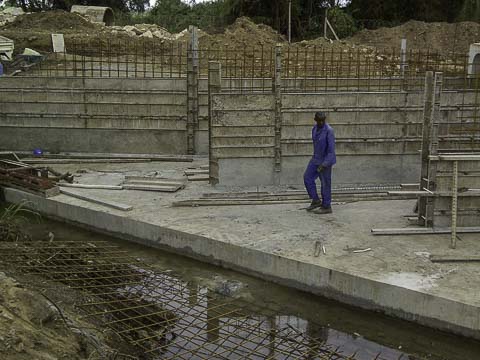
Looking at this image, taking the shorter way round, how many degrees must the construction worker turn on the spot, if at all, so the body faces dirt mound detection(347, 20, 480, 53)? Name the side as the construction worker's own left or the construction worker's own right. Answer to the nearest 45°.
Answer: approximately 135° to the construction worker's own right

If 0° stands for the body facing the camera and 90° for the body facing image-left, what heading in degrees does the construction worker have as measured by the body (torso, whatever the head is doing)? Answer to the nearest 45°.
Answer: approximately 45°

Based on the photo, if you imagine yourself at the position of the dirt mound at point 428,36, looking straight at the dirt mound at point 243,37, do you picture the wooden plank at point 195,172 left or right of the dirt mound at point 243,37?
left

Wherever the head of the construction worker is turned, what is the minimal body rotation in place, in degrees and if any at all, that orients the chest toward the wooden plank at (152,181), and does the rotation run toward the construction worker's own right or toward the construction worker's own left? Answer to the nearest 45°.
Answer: approximately 90° to the construction worker's own right

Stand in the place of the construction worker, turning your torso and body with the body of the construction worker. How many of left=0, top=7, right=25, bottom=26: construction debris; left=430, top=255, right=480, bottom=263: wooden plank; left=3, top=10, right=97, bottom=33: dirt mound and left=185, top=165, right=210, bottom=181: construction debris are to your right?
3

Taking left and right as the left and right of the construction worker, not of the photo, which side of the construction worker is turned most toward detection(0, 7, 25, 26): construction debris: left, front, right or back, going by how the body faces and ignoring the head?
right

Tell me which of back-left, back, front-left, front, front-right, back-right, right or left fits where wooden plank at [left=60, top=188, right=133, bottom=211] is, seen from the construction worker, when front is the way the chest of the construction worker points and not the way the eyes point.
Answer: front-right

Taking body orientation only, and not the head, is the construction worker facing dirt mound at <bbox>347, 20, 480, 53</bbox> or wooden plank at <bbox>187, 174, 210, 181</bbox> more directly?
the wooden plank

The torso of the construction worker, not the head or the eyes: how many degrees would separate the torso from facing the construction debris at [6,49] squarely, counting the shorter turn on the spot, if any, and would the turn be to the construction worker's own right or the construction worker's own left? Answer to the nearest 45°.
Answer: approximately 90° to the construction worker's own right

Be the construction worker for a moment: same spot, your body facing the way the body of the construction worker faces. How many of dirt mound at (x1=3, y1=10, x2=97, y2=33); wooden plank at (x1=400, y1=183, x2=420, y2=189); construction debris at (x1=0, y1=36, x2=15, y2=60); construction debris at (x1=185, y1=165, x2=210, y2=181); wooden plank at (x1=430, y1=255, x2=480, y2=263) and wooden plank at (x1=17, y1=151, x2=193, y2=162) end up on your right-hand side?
4

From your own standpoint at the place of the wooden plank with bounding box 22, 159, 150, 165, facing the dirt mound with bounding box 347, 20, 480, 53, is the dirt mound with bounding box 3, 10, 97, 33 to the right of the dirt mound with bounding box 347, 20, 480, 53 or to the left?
left
